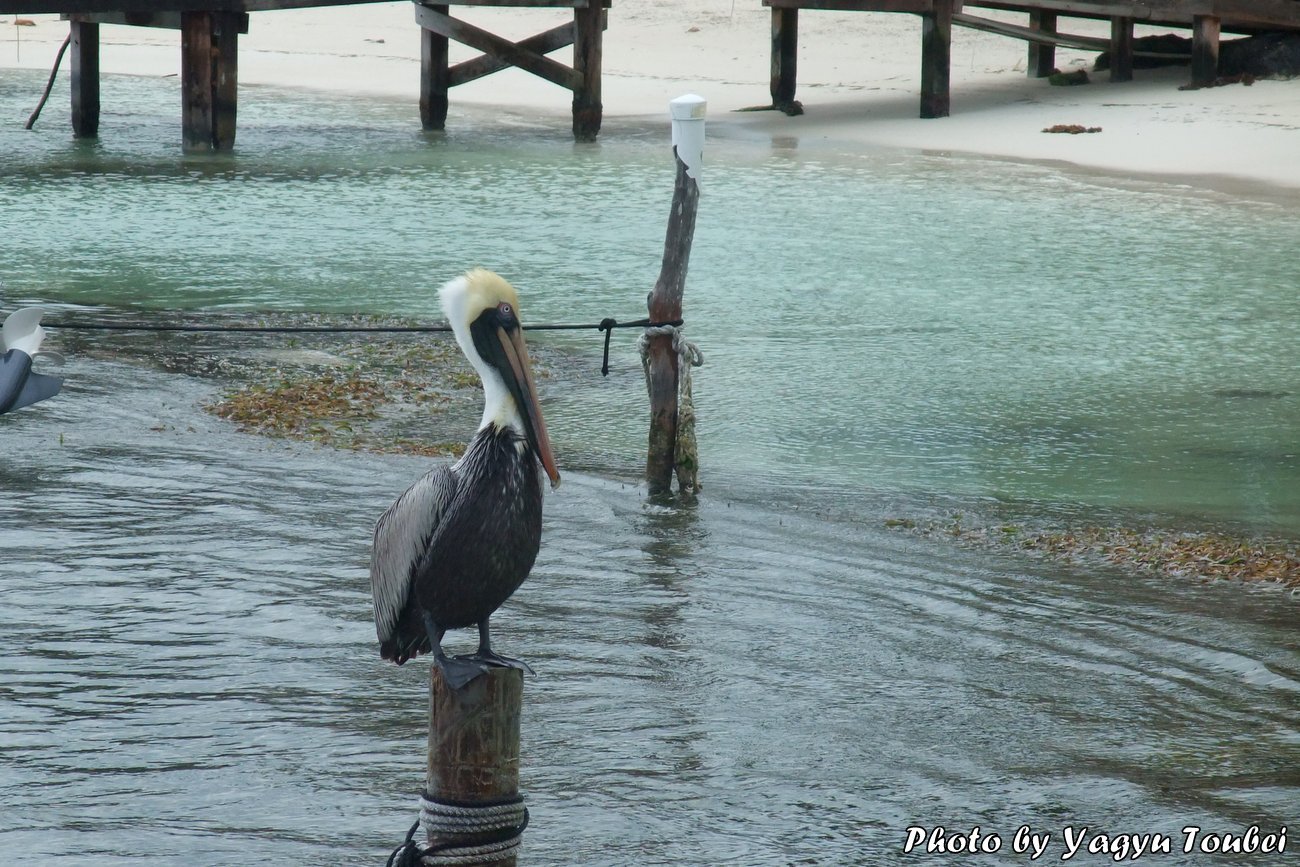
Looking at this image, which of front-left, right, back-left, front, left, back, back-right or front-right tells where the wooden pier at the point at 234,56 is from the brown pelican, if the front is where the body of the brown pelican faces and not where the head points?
back-left

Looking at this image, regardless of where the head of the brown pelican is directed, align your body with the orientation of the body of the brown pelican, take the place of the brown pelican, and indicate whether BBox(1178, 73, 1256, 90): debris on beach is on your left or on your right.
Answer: on your left

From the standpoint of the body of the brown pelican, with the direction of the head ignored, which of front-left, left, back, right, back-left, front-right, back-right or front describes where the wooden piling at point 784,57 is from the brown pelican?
back-left

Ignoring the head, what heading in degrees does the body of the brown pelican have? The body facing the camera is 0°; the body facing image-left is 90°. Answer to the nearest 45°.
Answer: approximately 315°

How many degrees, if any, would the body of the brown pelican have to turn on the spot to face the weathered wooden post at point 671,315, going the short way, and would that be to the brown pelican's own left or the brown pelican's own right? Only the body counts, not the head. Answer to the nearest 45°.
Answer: approximately 135° to the brown pelican's own left
